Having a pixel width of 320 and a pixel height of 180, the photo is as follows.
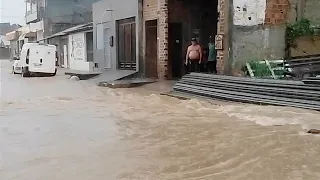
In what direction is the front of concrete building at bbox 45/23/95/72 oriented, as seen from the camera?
facing the viewer and to the left of the viewer

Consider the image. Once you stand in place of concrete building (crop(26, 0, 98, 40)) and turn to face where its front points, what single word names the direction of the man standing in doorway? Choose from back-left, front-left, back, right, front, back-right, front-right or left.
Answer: front-left

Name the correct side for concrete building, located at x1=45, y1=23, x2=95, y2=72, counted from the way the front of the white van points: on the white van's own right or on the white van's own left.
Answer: on the white van's own right

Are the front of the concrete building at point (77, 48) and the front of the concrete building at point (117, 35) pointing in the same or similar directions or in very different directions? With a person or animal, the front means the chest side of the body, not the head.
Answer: same or similar directions

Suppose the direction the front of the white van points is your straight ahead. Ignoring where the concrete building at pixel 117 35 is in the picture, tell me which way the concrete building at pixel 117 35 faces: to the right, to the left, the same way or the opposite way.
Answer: to the left

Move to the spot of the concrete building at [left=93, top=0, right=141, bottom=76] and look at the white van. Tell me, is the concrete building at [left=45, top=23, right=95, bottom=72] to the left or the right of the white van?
right

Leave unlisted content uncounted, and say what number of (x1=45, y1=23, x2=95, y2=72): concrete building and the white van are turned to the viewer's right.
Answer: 0

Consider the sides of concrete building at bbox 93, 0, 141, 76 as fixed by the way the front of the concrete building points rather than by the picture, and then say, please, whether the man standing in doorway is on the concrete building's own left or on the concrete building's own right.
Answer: on the concrete building's own left

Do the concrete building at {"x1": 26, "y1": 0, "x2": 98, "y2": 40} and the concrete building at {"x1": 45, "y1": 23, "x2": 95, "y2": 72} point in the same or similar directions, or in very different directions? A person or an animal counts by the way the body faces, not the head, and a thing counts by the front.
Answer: same or similar directions

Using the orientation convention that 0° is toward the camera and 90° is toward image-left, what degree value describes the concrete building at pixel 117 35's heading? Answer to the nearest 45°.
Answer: approximately 45°

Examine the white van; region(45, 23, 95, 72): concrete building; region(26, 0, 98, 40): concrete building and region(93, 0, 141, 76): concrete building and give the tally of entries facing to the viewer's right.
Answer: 0
